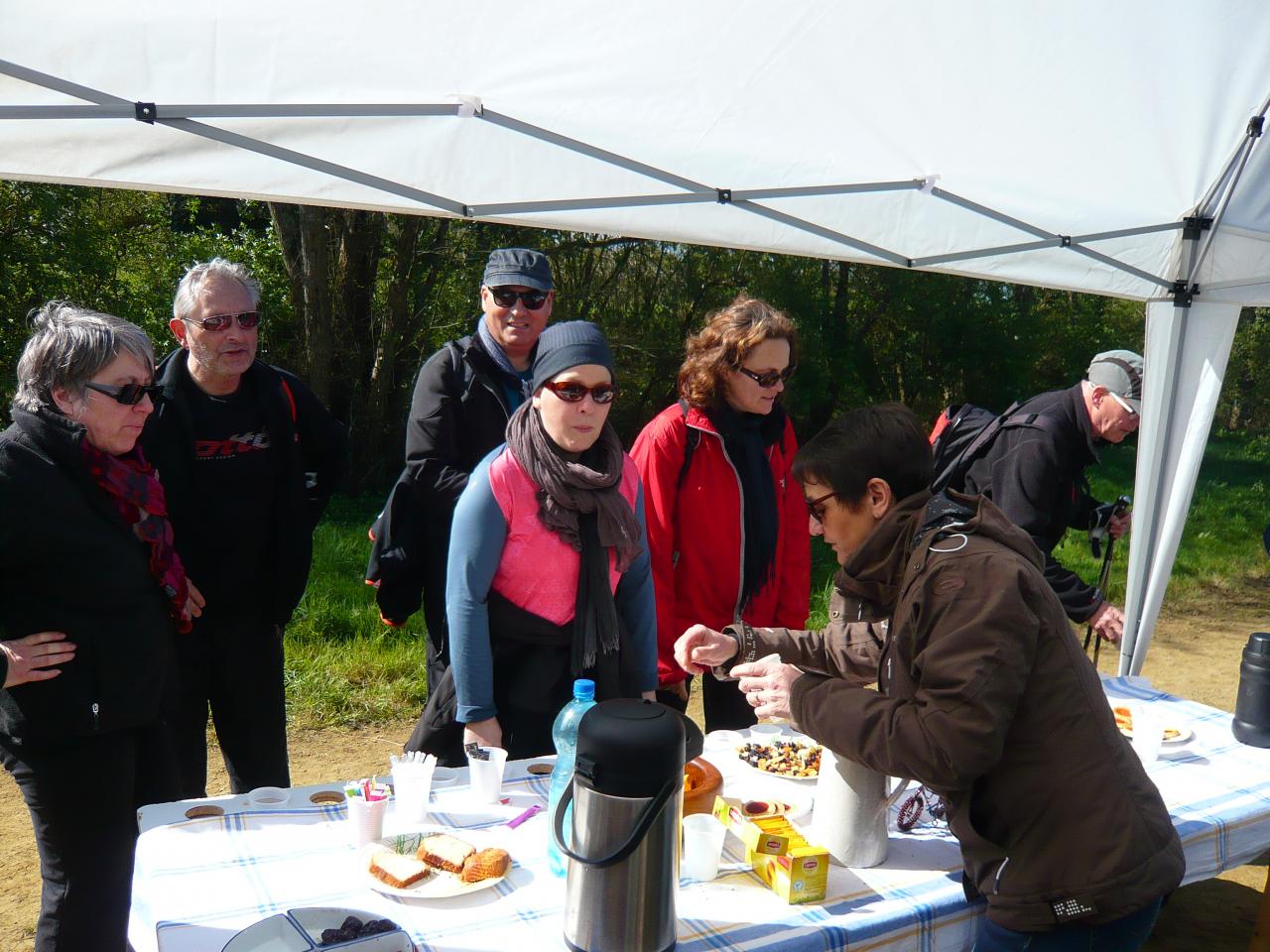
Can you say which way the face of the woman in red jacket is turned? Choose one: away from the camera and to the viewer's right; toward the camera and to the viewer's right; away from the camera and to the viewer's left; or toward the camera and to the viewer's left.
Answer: toward the camera and to the viewer's right

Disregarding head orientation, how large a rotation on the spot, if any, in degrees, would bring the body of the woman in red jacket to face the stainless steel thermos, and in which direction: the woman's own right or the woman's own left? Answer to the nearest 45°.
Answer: approximately 45° to the woman's own right

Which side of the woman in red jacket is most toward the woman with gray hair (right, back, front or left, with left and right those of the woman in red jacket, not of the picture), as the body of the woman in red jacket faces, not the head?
right

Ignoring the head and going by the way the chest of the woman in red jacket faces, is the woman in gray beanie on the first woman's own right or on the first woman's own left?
on the first woman's own right

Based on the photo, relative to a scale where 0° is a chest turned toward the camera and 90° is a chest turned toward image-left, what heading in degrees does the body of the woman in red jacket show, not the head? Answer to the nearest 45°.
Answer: approximately 315°

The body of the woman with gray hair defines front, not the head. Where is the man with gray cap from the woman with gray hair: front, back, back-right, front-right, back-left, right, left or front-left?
front

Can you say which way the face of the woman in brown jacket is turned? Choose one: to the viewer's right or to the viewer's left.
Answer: to the viewer's left

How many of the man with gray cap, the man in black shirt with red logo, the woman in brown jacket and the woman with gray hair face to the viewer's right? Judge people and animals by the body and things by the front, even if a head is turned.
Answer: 2

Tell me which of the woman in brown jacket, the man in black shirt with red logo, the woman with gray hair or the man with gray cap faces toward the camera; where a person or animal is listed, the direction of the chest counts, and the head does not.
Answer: the man in black shirt with red logo

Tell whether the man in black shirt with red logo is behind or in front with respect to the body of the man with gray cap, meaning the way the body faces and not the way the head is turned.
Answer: behind

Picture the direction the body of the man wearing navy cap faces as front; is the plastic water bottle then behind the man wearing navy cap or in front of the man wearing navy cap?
in front

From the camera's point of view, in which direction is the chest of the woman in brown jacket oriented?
to the viewer's left

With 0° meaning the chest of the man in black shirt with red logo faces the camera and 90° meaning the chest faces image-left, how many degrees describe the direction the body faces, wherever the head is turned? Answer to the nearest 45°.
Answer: approximately 0°

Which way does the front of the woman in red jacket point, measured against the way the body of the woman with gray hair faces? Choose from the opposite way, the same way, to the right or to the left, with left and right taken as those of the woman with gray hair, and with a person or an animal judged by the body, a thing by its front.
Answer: to the right

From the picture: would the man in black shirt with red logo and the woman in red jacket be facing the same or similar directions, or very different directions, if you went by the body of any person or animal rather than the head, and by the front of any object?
same or similar directions

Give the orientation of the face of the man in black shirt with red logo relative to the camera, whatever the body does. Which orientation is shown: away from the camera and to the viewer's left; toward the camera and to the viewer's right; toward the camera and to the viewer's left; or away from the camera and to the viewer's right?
toward the camera and to the viewer's right

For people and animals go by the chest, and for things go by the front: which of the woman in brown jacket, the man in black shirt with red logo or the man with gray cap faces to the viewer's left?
the woman in brown jacket

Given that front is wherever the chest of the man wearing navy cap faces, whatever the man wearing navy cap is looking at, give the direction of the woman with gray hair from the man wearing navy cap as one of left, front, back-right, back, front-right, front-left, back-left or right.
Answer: right

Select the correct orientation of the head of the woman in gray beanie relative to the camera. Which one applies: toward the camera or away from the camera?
toward the camera
